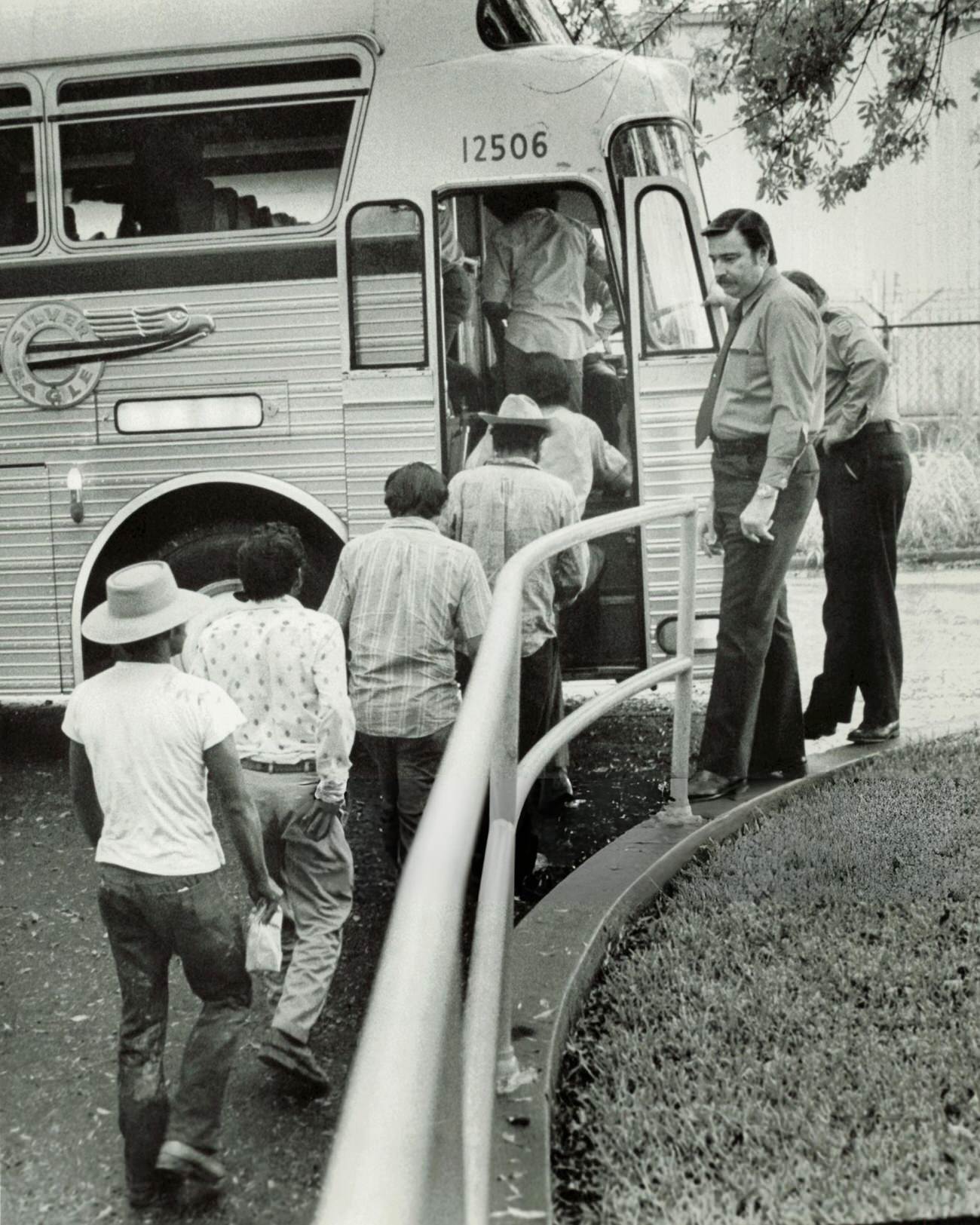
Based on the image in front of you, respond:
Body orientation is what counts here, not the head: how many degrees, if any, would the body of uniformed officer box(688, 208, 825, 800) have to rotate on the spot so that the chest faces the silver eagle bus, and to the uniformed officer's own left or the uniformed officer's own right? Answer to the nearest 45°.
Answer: approximately 45° to the uniformed officer's own right

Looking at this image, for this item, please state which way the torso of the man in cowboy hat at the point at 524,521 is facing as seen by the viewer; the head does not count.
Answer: away from the camera

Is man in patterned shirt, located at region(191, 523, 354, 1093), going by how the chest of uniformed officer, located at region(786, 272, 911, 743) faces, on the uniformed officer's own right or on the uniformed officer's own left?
on the uniformed officer's own left

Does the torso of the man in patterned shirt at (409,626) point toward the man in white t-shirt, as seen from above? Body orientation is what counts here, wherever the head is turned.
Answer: no

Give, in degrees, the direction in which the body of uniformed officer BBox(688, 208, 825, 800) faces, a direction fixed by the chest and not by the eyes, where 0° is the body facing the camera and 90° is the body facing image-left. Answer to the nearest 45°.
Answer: approximately 45°

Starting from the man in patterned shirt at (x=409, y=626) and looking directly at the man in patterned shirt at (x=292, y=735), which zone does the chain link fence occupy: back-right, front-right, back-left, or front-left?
back-left

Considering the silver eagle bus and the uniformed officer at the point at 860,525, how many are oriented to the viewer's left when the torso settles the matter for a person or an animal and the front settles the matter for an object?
1

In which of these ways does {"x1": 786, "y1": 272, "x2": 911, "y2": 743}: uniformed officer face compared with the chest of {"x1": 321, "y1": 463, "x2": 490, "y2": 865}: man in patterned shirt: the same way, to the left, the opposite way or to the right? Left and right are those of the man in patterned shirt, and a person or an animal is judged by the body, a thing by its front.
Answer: to the left

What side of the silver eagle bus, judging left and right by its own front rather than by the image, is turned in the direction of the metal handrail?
right

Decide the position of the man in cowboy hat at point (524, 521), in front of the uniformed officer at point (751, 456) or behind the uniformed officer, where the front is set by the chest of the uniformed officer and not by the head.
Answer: in front

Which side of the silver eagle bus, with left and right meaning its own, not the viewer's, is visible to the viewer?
right

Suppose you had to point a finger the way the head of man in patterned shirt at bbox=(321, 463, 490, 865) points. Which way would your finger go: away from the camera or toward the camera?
away from the camera

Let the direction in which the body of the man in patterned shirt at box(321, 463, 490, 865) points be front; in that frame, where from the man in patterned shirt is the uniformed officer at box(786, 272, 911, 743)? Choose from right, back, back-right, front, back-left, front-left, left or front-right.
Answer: front-right

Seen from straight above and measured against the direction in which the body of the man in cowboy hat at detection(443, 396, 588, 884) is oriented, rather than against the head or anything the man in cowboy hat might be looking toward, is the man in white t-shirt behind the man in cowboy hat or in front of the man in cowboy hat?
behind

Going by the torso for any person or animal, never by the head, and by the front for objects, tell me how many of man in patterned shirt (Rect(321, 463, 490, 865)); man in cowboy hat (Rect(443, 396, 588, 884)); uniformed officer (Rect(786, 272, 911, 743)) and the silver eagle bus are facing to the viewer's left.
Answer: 1

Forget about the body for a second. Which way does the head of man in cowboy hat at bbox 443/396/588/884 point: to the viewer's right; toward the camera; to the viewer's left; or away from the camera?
away from the camera

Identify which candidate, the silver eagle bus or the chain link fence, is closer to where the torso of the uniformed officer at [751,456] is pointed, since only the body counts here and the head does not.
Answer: the silver eagle bus

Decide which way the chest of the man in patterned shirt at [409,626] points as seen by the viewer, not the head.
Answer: away from the camera
